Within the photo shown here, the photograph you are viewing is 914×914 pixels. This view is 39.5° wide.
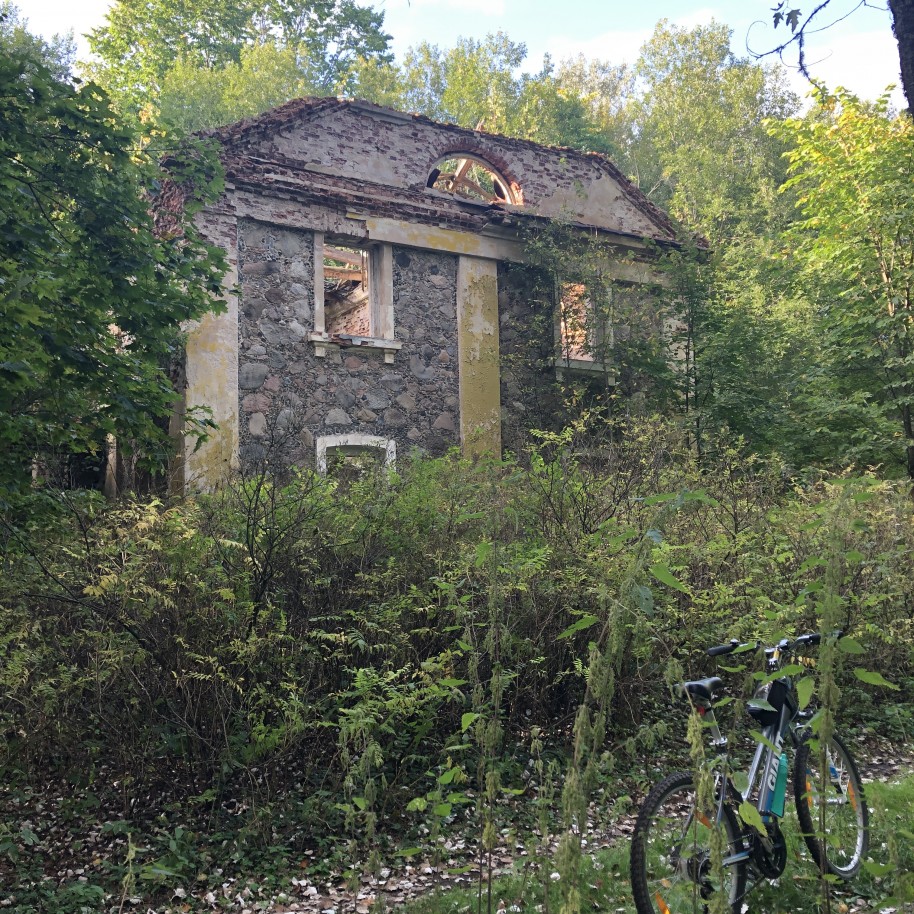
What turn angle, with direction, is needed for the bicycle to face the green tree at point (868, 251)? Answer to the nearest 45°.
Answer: approximately 45° to its left

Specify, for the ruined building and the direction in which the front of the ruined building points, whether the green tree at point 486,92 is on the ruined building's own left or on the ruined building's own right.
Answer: on the ruined building's own left

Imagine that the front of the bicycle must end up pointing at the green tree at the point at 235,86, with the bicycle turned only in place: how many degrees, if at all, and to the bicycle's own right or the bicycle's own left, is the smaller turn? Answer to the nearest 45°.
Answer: approximately 90° to the bicycle's own left

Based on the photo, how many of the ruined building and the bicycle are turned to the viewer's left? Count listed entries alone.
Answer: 0

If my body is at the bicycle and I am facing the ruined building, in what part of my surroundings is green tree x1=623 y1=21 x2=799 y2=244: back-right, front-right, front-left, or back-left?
front-right

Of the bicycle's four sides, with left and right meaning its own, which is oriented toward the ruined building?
left

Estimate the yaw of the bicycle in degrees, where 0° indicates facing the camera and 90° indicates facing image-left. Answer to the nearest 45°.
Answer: approximately 225°

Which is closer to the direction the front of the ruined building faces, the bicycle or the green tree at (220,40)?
the bicycle

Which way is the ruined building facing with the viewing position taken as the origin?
facing the viewer and to the right of the viewer
